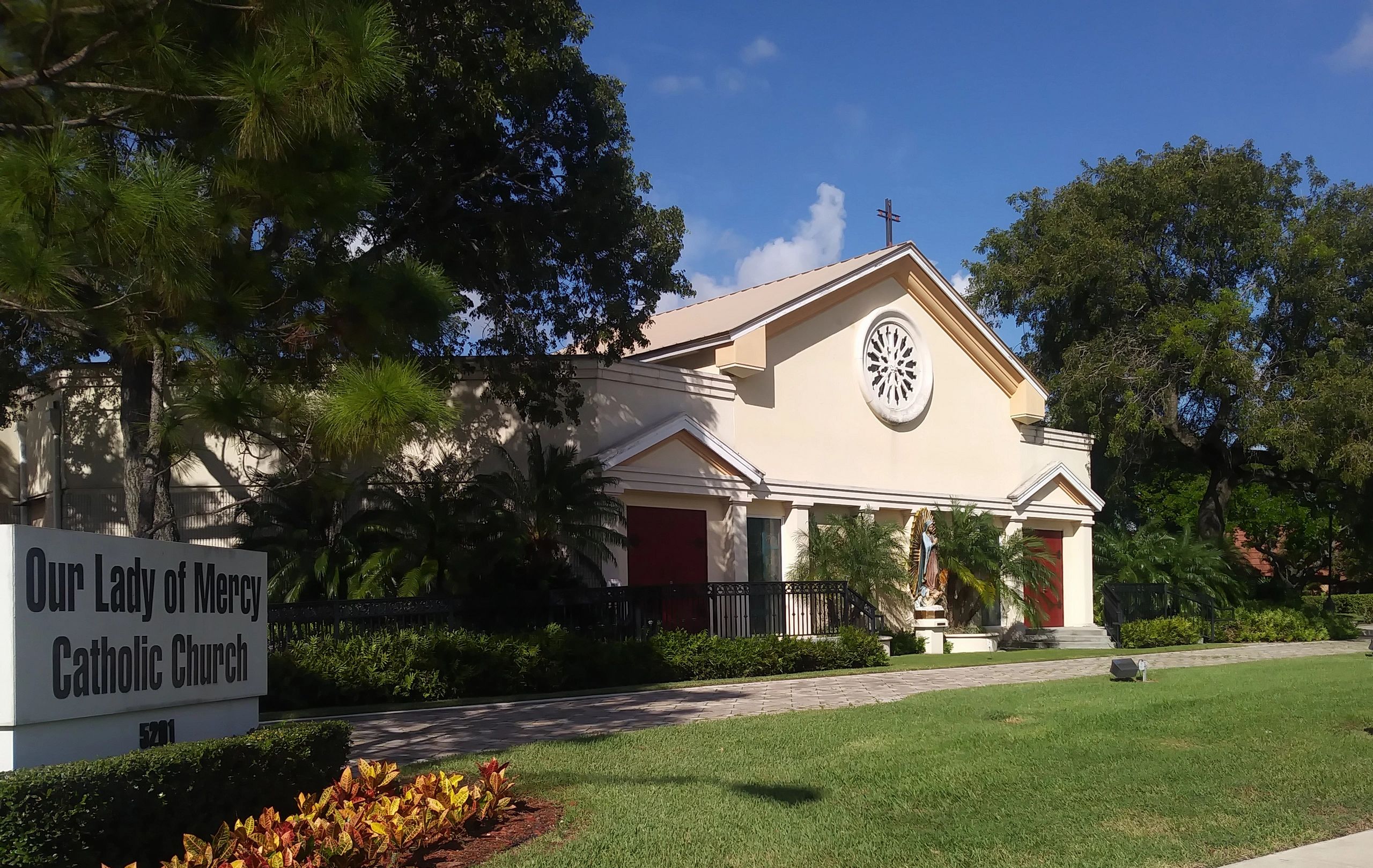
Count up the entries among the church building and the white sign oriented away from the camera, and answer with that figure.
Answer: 0

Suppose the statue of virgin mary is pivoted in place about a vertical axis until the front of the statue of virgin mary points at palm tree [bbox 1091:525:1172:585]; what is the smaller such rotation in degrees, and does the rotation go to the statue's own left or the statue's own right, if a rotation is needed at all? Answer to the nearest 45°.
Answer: approximately 90° to the statue's own left

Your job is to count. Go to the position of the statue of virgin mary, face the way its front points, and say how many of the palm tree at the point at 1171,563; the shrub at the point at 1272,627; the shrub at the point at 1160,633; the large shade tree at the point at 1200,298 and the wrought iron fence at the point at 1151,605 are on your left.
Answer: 5

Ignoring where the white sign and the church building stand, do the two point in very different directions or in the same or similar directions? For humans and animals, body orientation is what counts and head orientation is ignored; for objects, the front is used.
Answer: same or similar directions

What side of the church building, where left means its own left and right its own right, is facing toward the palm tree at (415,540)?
right

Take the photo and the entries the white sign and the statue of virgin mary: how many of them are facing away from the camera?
0

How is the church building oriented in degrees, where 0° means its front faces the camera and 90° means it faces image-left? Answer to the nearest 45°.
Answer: approximately 315°

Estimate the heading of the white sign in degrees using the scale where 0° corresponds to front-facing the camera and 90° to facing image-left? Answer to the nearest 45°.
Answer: approximately 315°

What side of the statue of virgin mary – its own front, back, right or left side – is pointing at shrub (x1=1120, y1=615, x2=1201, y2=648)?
left

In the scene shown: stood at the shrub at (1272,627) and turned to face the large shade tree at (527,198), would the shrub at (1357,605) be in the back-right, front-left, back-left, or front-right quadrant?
back-right

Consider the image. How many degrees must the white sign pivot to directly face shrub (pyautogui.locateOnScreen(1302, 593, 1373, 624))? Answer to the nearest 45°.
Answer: approximately 90° to its left

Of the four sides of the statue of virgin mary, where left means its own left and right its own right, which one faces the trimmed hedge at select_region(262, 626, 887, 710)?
right

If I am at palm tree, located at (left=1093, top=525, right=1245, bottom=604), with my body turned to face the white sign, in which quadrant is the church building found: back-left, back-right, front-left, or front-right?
front-right

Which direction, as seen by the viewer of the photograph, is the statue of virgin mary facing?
facing the viewer and to the right of the viewer
